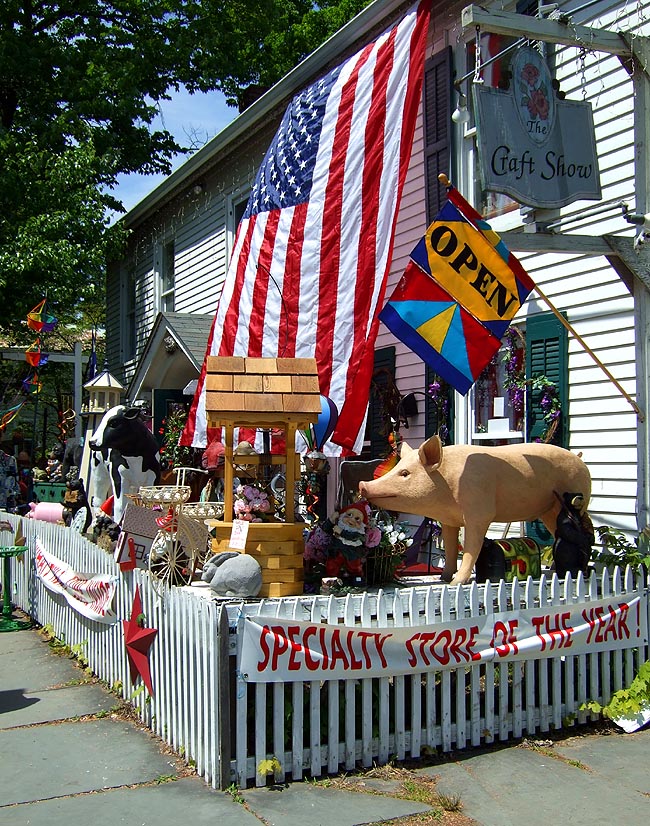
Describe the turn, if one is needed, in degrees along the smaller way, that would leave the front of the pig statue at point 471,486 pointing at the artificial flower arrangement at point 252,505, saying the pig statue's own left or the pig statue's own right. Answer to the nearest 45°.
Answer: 0° — it already faces it

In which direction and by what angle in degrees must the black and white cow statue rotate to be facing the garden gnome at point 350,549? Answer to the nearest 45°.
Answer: approximately 90° to its left

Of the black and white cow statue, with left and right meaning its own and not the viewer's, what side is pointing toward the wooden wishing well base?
left

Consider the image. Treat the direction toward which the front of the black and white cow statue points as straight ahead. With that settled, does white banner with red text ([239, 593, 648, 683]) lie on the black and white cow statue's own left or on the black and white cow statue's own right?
on the black and white cow statue's own left

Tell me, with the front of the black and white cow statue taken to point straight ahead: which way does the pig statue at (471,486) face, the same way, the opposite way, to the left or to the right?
to the right

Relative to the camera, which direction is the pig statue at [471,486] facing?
to the viewer's left

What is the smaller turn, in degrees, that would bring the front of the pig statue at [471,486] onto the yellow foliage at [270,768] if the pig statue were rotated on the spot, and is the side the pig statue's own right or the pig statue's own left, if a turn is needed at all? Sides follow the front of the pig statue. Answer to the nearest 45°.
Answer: approximately 45° to the pig statue's own left

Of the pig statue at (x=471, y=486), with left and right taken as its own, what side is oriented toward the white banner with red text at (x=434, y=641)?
left

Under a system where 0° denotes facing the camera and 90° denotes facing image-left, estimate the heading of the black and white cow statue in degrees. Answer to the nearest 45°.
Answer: approximately 45°

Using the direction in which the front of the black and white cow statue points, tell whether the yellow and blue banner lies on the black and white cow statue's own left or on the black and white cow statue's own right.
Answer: on the black and white cow statue's own left

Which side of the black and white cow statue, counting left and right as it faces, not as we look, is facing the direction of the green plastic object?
front

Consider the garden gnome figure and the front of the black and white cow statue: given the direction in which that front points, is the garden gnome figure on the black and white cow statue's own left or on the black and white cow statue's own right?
on the black and white cow statue's own left
